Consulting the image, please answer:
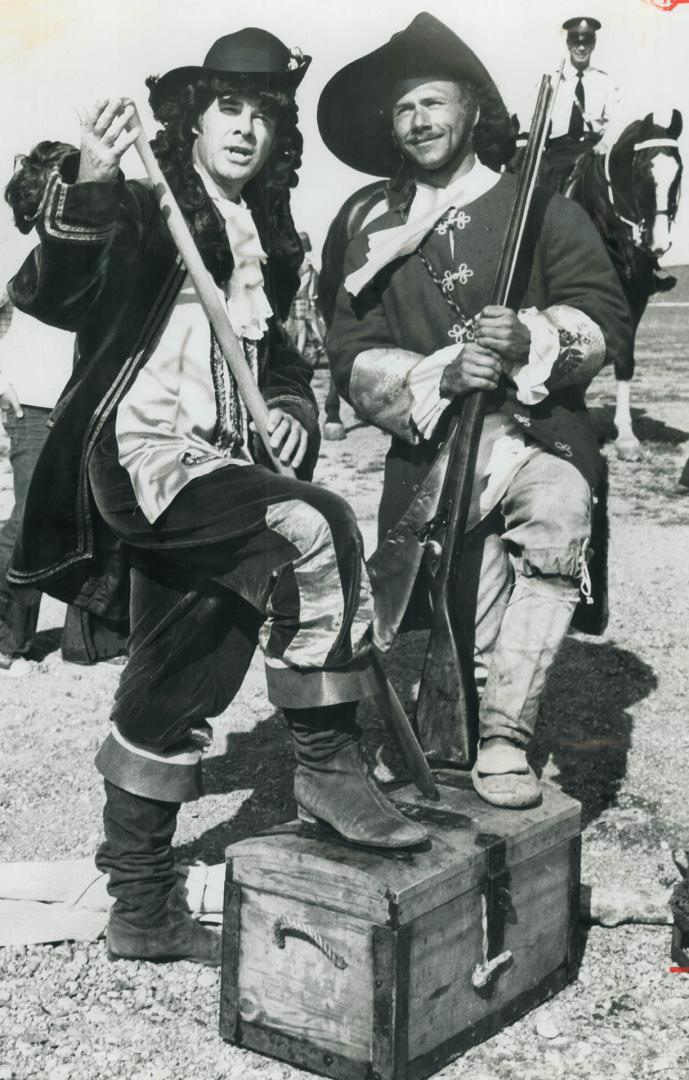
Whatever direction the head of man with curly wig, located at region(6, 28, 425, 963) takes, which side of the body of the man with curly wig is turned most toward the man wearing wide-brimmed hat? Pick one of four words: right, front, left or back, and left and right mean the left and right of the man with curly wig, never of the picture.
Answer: left

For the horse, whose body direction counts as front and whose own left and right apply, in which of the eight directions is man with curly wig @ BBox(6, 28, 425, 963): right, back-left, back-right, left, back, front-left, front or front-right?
front-right

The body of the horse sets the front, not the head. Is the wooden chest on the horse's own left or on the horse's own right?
on the horse's own right

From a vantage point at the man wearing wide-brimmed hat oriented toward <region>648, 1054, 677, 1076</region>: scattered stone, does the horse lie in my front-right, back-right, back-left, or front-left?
back-left

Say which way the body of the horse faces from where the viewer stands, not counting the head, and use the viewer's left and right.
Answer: facing the viewer and to the right of the viewer

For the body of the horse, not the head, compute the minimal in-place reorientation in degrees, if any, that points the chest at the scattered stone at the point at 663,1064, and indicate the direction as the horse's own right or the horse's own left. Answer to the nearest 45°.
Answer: approximately 45° to the horse's own right
